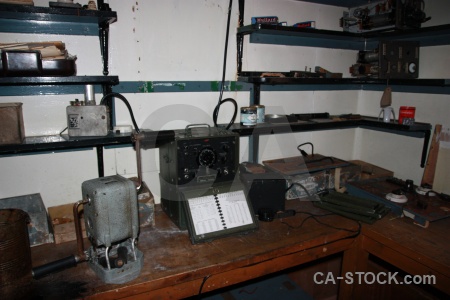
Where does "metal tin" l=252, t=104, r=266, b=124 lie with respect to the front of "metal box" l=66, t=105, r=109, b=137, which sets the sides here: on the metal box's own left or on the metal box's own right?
on the metal box's own left

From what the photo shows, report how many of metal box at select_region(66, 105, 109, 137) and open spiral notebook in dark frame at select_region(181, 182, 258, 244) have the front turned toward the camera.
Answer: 2

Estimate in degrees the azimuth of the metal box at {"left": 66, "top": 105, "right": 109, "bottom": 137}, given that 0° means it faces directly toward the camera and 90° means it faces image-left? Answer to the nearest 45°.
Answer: approximately 0°

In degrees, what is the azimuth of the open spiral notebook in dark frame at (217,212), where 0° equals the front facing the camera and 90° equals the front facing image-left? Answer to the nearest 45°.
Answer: approximately 0°

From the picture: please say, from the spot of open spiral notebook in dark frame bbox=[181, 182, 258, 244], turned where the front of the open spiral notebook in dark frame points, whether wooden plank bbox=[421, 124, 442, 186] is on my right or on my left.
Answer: on my left

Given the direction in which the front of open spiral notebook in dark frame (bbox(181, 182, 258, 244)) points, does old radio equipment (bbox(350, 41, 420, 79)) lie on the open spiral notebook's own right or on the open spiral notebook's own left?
on the open spiral notebook's own left

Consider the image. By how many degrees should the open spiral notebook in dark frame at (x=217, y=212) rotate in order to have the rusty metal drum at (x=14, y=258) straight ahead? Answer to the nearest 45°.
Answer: approximately 45° to its right
